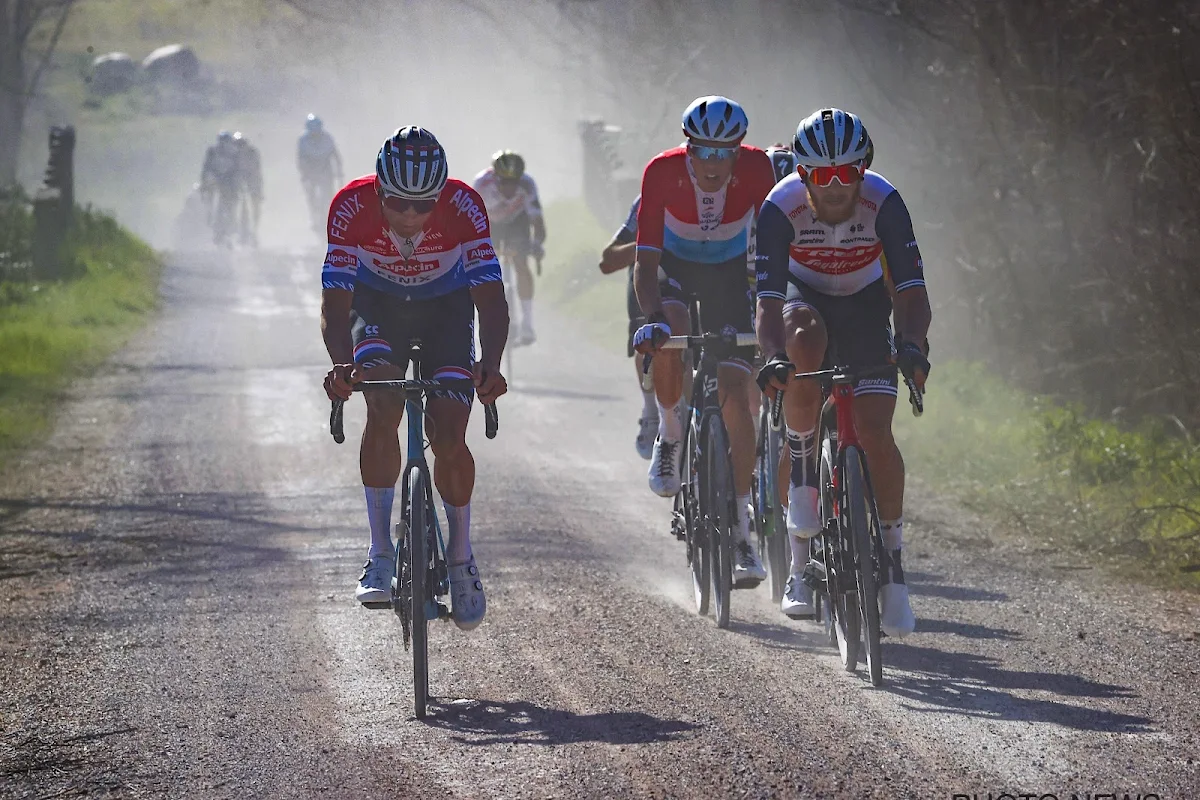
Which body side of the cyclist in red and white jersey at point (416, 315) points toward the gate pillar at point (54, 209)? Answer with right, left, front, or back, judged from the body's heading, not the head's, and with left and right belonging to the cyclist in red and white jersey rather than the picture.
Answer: back

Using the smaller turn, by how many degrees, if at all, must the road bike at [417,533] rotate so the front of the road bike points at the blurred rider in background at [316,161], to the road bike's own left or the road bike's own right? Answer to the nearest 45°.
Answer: approximately 180°

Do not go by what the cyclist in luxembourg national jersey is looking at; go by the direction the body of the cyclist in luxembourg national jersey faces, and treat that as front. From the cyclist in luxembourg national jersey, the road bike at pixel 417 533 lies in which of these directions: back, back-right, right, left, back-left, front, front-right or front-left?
front-right

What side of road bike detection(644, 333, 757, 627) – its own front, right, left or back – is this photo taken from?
front

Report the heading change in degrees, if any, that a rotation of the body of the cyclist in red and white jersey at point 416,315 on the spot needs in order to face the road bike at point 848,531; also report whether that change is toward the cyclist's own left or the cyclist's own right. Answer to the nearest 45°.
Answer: approximately 90° to the cyclist's own left

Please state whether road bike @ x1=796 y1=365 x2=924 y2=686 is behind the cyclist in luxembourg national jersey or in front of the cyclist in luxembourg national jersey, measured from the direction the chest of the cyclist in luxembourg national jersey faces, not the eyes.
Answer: in front

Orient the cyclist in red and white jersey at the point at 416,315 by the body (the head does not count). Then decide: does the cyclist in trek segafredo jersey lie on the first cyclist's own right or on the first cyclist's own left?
on the first cyclist's own left

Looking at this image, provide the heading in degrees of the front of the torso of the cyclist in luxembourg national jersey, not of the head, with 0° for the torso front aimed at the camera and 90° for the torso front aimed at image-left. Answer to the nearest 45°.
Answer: approximately 0°

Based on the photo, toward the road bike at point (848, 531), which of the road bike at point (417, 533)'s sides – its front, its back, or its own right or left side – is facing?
left

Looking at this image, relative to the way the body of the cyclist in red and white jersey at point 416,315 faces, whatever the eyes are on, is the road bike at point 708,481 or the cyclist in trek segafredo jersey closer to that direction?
the cyclist in trek segafredo jersey

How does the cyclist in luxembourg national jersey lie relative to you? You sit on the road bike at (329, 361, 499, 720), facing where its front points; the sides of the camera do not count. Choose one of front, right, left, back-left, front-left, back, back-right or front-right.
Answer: back-left
